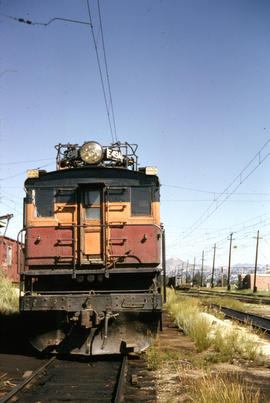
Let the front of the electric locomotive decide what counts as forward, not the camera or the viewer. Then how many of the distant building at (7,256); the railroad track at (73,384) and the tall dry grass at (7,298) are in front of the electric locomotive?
1

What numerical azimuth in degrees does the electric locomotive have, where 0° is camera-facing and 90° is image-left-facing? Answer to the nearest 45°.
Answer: approximately 0°

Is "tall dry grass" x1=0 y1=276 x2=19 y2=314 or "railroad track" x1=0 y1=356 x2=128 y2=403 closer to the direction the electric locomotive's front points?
the railroad track

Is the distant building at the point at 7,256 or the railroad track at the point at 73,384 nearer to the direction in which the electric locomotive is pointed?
the railroad track

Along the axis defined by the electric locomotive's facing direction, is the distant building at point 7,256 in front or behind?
behind

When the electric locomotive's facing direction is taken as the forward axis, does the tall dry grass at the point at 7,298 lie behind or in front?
behind

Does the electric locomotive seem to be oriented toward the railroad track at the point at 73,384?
yes
